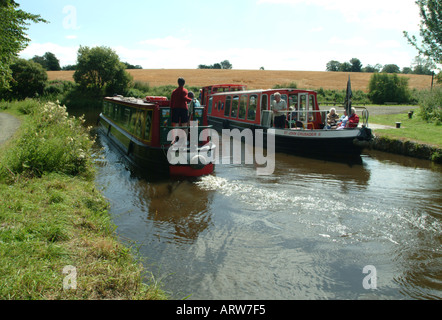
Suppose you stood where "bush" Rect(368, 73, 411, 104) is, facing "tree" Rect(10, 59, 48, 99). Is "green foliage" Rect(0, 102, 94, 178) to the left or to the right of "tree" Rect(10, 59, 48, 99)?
left

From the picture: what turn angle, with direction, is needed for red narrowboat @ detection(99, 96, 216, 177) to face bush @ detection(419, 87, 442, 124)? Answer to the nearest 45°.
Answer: approximately 90° to its right

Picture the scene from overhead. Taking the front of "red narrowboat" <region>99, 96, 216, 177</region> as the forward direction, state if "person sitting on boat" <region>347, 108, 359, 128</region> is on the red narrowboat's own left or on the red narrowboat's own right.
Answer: on the red narrowboat's own right

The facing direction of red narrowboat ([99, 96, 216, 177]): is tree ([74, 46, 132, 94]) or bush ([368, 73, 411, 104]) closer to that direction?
the tree

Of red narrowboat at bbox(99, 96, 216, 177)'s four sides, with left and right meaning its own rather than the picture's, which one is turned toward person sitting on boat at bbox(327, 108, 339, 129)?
right

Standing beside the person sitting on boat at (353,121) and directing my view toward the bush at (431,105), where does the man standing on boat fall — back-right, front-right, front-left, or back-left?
back-left

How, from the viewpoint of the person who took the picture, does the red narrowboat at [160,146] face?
facing away from the viewer and to the left of the viewer

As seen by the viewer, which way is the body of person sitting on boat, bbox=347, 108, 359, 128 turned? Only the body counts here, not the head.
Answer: to the viewer's left
